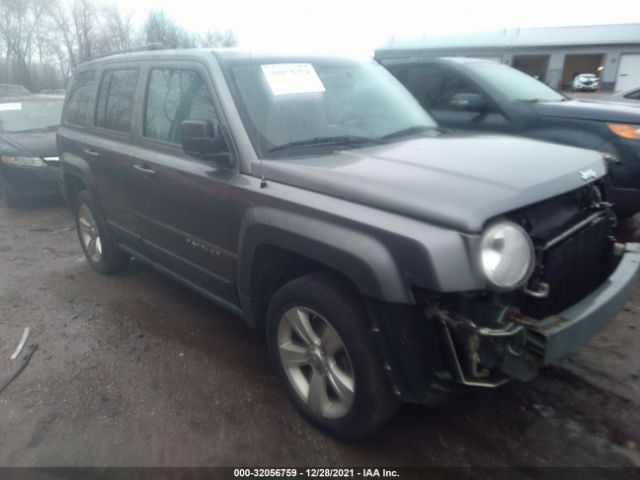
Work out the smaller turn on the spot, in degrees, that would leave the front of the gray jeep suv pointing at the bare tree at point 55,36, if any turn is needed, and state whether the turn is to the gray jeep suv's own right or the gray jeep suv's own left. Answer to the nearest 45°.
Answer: approximately 180°

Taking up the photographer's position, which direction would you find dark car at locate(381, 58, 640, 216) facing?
facing the viewer and to the right of the viewer

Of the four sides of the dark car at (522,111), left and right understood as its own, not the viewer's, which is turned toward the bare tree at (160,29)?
back

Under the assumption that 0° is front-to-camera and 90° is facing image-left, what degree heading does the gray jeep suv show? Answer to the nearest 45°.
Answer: approximately 315°

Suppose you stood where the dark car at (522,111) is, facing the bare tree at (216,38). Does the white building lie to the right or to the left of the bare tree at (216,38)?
right

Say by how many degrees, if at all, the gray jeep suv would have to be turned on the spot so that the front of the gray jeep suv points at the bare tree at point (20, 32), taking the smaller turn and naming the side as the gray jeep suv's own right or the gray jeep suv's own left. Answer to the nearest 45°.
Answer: approximately 180°

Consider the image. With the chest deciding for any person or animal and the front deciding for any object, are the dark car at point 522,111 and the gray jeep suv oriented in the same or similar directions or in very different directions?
same or similar directions

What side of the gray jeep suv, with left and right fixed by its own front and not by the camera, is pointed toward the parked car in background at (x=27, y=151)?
back
